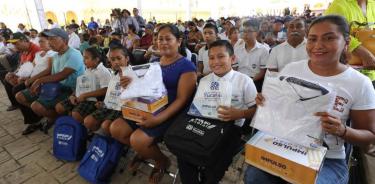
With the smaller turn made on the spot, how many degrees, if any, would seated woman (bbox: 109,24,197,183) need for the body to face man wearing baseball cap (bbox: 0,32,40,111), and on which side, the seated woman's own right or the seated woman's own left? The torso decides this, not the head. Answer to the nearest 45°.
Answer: approximately 90° to the seated woman's own right

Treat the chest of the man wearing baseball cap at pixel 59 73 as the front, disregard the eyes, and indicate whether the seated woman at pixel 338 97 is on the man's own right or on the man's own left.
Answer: on the man's own left

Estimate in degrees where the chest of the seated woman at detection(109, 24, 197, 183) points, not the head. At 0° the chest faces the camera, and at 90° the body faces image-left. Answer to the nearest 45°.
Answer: approximately 45°

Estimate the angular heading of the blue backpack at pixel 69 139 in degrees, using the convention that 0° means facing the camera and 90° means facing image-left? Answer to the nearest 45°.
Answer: approximately 45°

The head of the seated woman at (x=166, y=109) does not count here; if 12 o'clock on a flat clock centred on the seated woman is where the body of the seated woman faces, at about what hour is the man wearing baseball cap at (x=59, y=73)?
The man wearing baseball cap is roughly at 3 o'clock from the seated woman.
